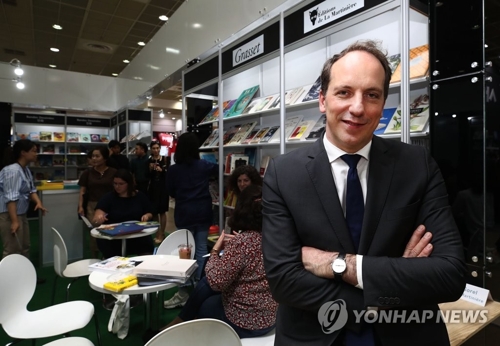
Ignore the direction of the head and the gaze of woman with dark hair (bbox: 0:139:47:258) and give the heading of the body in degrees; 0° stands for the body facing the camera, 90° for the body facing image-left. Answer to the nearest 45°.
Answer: approximately 270°

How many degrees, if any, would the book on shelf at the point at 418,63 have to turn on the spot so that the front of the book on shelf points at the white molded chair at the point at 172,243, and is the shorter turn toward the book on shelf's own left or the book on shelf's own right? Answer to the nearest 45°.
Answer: approximately 45° to the book on shelf's own right

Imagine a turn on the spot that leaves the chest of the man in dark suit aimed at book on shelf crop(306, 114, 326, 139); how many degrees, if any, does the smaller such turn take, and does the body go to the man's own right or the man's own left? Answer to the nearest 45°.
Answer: approximately 180°

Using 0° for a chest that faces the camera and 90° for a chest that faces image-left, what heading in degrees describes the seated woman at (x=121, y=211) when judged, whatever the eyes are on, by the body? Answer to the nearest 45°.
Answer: approximately 0°

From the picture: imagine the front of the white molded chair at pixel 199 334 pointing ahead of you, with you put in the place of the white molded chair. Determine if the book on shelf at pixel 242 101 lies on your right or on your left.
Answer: on your right

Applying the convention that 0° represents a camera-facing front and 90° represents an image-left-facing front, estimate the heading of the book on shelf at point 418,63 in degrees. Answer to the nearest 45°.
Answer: approximately 45°

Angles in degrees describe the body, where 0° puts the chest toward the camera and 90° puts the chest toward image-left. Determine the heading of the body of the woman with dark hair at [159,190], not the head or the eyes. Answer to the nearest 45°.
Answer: approximately 0°
